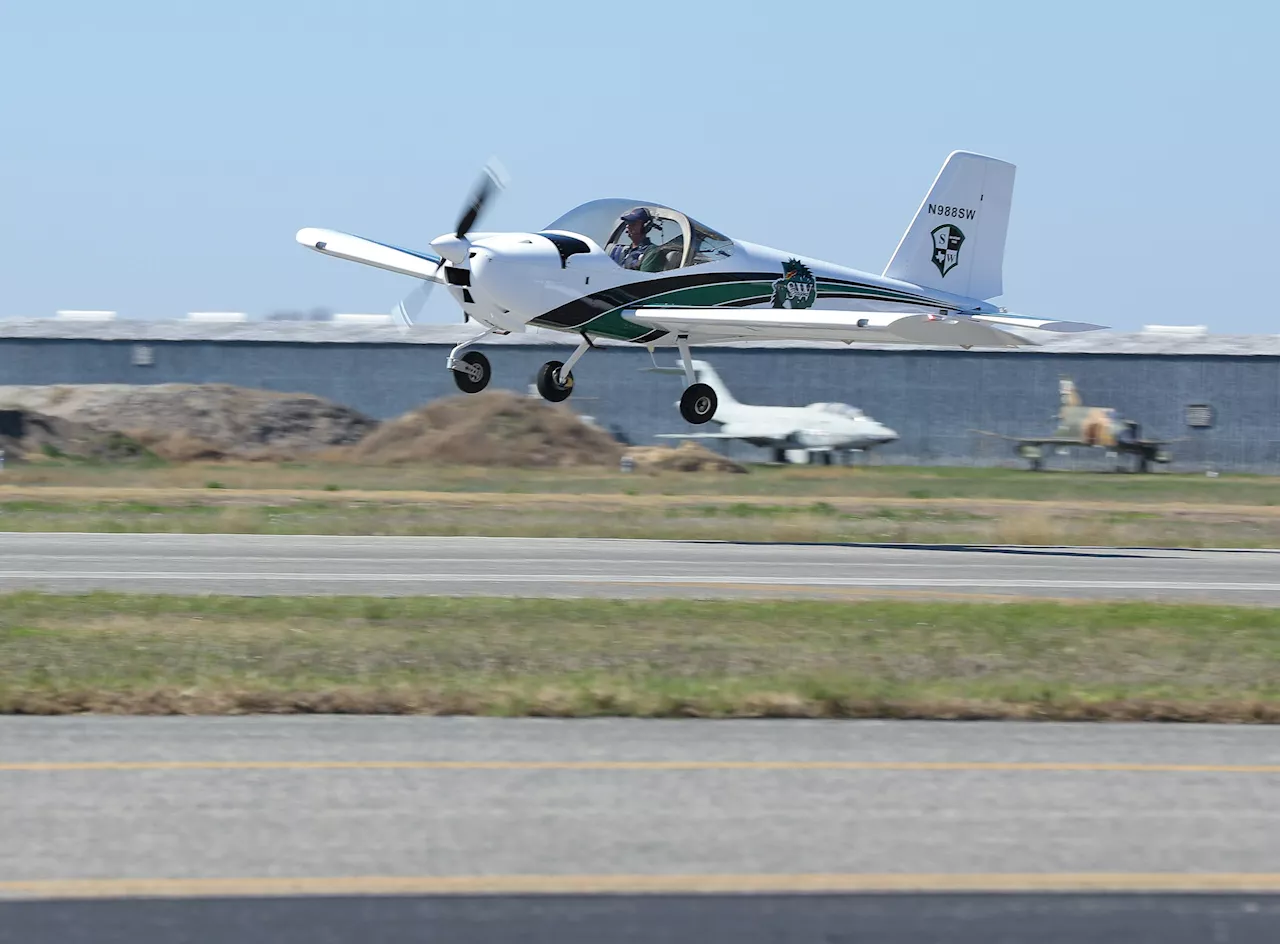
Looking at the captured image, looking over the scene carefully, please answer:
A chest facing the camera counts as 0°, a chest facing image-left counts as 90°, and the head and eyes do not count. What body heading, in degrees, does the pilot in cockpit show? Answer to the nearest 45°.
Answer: approximately 45°

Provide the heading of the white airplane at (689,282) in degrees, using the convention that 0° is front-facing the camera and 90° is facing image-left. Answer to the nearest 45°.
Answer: approximately 45°
